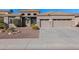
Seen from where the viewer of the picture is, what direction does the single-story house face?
facing the viewer
